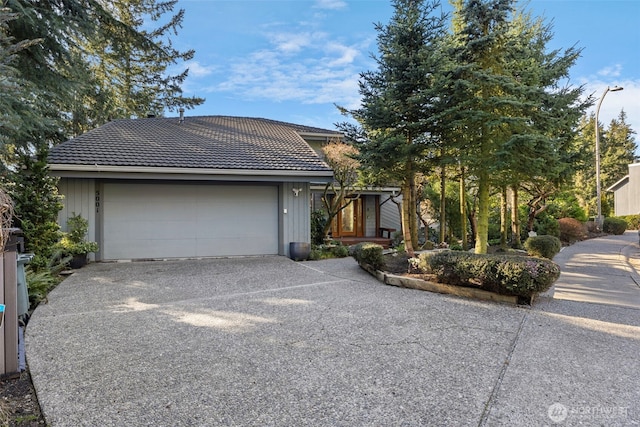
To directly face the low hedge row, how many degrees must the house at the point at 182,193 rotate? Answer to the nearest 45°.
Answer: approximately 90° to its left

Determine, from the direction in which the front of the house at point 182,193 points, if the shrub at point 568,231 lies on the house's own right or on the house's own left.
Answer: on the house's own left

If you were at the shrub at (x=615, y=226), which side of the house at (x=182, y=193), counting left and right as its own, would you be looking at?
left

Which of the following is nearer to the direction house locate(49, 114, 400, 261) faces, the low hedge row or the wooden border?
the wooden border

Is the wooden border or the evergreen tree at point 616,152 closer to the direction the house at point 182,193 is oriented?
the wooden border

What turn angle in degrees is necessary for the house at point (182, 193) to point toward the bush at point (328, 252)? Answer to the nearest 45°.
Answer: approximately 90° to its left

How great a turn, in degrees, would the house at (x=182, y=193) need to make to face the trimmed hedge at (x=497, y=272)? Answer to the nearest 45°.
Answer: approximately 45° to its left

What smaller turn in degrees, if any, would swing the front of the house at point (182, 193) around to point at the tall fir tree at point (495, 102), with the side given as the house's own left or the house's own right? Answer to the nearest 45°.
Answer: approximately 45° to the house's own left

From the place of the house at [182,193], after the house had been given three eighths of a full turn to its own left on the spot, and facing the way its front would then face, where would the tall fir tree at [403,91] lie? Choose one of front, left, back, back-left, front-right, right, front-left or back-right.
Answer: right

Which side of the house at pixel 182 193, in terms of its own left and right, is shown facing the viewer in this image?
front

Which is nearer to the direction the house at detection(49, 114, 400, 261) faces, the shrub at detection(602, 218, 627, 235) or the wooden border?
the wooden border

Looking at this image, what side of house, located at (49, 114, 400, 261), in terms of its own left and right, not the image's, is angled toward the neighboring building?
left

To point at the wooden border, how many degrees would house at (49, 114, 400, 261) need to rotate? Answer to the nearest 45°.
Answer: approximately 45° to its left

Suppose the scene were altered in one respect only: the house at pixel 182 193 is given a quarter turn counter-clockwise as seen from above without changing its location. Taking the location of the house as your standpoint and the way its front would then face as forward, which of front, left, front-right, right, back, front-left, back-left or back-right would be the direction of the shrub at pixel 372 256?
front-right
